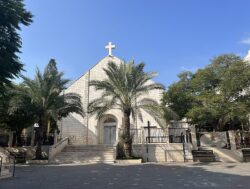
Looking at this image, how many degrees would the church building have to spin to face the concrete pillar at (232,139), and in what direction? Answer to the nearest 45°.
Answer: approximately 45° to its left

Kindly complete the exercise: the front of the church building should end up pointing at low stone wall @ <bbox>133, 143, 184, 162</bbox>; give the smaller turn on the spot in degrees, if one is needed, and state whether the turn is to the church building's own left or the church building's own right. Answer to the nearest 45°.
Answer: approximately 45° to the church building's own left

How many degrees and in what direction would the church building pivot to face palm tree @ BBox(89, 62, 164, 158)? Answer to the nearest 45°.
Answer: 0° — it already faces it

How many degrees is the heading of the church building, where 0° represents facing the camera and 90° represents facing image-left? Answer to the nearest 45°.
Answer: approximately 0°

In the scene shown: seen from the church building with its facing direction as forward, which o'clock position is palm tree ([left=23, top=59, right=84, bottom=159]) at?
The palm tree is roughly at 1 o'clock from the church building.

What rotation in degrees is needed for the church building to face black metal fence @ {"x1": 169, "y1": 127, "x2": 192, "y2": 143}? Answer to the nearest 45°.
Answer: approximately 45° to its left
